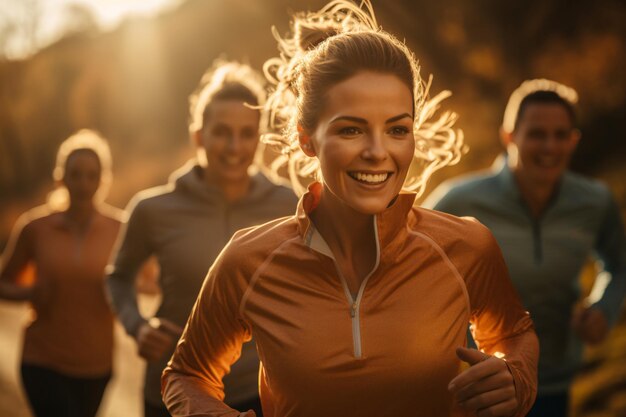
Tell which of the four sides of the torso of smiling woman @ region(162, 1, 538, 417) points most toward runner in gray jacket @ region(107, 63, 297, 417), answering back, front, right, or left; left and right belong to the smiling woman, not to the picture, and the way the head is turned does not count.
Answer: back

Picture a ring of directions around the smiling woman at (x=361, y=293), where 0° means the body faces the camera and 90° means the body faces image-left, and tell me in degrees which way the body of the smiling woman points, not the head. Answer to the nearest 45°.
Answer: approximately 0°
